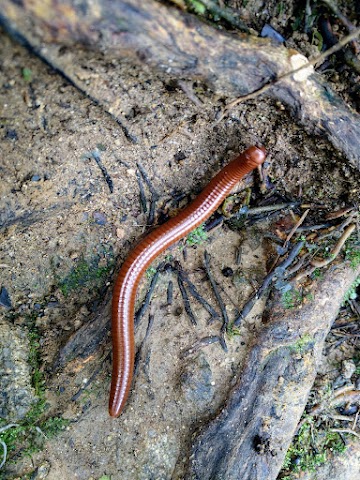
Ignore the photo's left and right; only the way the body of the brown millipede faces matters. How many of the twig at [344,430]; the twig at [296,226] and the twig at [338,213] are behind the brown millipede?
0

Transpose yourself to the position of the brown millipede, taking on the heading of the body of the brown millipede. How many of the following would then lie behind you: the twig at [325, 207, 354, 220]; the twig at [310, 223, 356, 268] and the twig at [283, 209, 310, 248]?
0

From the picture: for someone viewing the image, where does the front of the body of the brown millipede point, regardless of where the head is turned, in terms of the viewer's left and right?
facing away from the viewer and to the right of the viewer

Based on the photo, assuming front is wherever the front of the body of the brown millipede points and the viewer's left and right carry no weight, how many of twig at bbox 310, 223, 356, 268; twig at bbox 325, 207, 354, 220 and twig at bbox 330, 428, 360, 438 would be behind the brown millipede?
0

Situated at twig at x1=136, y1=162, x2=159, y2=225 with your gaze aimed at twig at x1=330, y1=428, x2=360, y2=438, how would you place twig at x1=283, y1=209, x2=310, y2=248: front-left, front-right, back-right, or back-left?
front-left

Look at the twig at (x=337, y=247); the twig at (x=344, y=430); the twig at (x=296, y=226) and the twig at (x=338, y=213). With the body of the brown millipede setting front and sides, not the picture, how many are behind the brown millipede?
0

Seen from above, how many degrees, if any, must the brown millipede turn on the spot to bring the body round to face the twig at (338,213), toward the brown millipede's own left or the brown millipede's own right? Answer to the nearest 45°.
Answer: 0° — it already faces it
